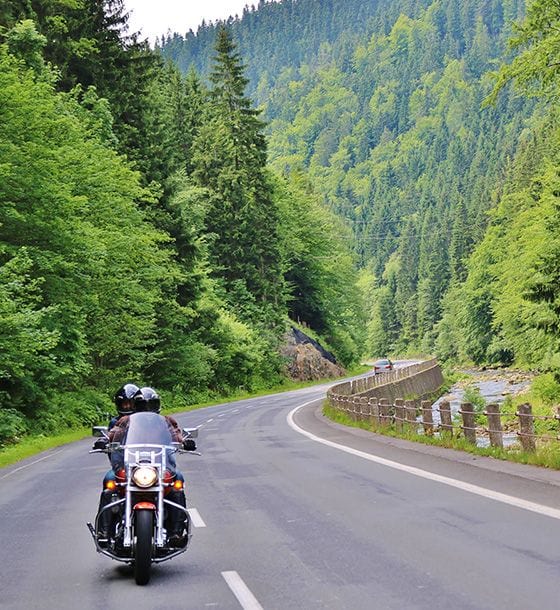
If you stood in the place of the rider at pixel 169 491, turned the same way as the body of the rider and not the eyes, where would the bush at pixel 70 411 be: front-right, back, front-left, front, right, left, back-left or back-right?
back

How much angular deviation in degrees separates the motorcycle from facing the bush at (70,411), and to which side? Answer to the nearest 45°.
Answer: approximately 180°

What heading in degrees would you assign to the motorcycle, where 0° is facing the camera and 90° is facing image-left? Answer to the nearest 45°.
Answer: approximately 0°

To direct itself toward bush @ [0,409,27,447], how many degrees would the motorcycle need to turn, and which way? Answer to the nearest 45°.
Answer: approximately 180°

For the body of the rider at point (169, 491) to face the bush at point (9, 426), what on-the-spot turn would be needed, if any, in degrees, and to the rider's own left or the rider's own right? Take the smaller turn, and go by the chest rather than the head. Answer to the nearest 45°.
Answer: approximately 180°
